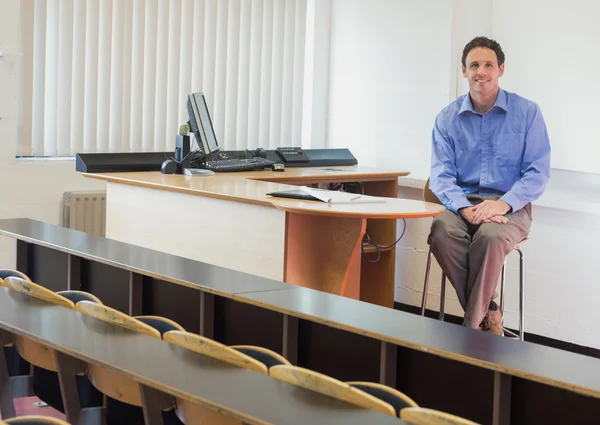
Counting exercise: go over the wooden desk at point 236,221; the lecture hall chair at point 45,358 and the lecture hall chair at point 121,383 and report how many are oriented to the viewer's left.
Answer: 0

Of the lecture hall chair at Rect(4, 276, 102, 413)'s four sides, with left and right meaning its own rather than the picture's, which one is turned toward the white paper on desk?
front

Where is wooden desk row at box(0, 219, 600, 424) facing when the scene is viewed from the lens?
facing the viewer and to the left of the viewer

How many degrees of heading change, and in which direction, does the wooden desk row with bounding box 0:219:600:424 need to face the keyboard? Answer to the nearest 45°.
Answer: approximately 135° to its right

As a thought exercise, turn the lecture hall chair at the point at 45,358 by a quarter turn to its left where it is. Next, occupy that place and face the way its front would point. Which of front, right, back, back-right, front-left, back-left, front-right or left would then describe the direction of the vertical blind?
front-right

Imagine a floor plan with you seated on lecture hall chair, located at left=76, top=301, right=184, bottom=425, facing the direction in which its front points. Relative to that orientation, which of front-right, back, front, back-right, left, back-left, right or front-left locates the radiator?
front-left

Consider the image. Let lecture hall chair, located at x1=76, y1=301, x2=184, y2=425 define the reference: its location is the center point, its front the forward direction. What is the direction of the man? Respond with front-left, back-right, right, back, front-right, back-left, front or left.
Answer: front

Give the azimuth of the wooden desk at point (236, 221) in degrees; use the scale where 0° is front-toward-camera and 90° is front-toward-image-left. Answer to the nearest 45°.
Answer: approximately 225°

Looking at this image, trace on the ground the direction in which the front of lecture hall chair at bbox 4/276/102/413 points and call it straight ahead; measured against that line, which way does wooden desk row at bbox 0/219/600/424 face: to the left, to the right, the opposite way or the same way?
the opposite way

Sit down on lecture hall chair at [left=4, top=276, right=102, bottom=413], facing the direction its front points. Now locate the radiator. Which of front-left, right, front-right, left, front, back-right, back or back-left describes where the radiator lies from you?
front-left

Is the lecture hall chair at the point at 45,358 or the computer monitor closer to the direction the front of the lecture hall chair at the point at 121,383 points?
the computer monitor

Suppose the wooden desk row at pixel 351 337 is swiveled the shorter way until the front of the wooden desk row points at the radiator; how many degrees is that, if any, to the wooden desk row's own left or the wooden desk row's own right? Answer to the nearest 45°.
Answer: approximately 90° to the wooden desk row's own right

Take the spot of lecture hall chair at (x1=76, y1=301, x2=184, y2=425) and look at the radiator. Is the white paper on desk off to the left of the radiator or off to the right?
right

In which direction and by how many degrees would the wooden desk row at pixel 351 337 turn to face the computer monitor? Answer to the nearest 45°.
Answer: approximately 135° to its right

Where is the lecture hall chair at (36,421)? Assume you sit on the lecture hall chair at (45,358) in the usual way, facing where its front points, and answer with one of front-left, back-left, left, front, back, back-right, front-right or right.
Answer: back-right
